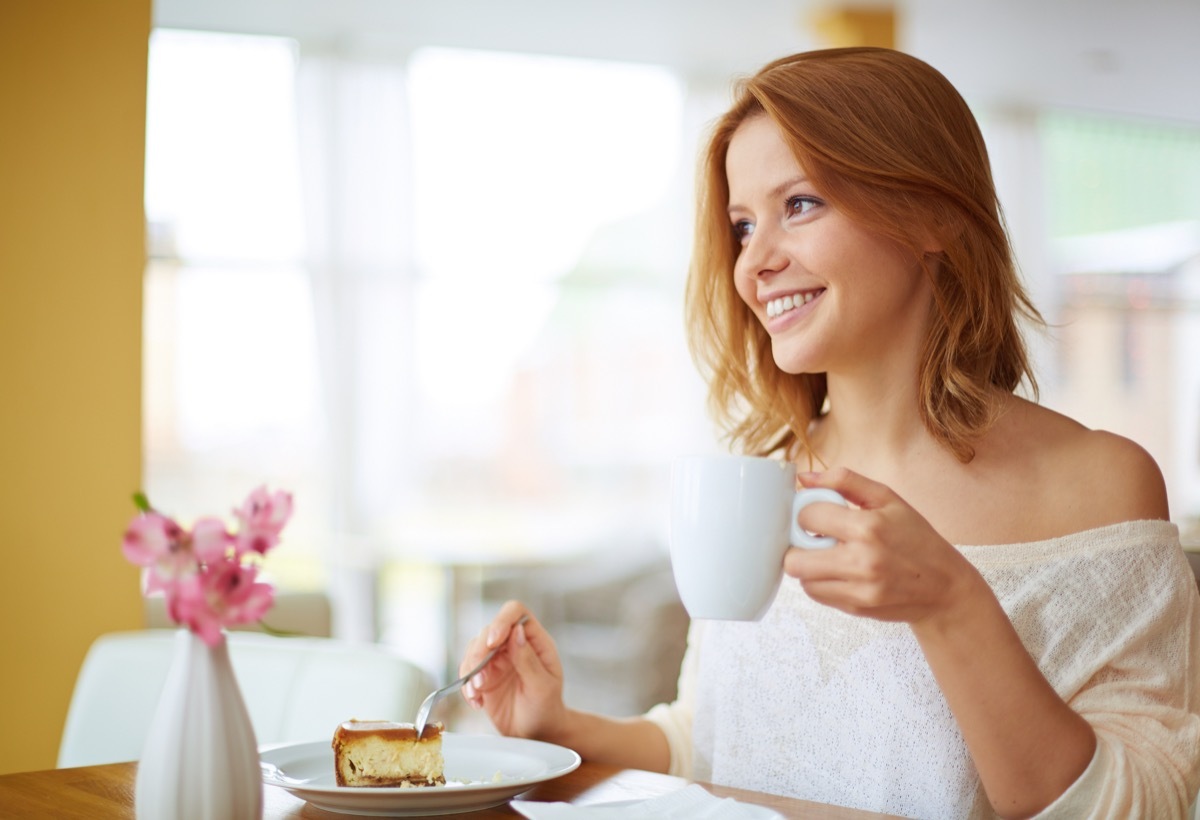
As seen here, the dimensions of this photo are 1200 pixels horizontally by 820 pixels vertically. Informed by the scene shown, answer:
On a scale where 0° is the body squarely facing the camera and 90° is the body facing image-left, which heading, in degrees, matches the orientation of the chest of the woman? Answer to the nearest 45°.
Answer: approximately 45°

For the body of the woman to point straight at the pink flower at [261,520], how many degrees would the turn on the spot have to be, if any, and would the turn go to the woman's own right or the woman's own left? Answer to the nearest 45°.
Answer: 0° — they already face it

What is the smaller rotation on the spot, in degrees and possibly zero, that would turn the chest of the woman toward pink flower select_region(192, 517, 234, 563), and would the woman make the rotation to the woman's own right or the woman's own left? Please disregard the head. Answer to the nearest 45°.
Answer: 0° — they already face it

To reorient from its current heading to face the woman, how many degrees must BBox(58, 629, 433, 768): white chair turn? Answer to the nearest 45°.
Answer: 0° — it already faces them

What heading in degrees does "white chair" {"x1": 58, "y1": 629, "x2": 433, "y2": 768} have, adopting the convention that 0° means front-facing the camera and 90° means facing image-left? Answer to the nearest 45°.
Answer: approximately 315°

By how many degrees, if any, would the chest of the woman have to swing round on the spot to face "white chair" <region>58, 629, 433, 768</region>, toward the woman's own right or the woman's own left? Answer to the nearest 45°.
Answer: approximately 45° to the woman's own right

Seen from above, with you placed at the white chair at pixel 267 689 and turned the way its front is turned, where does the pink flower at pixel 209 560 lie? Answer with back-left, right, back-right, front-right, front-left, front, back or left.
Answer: front-right
